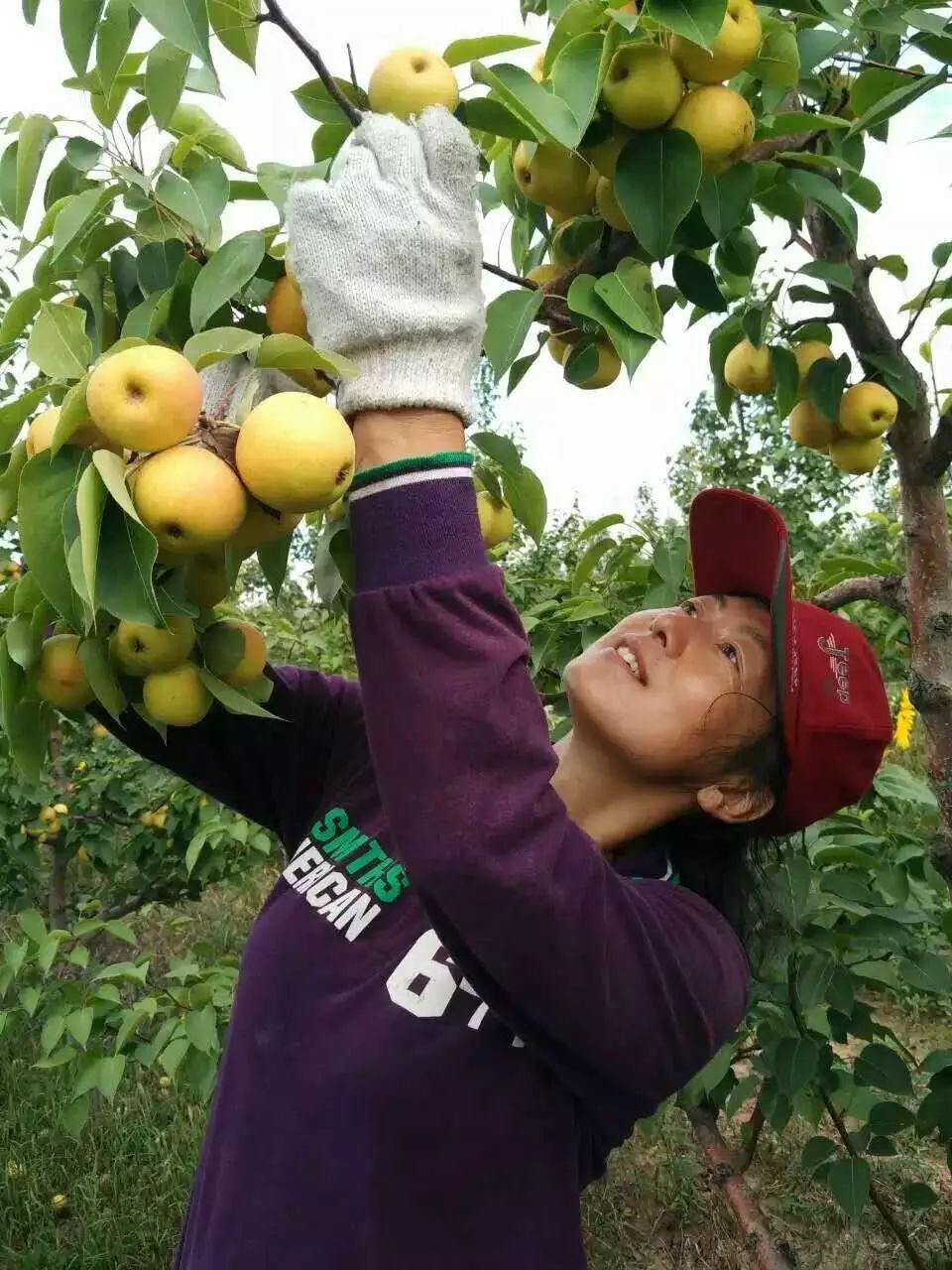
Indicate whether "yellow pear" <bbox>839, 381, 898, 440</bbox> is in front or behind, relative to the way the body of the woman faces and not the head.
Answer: behind

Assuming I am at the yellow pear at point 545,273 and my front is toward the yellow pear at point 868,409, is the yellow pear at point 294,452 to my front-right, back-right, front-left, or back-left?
back-right

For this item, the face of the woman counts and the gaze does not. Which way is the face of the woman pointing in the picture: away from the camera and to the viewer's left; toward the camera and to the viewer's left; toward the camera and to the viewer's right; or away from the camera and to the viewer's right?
toward the camera and to the viewer's left

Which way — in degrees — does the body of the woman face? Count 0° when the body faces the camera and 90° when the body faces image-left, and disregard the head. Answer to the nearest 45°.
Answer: approximately 45°
